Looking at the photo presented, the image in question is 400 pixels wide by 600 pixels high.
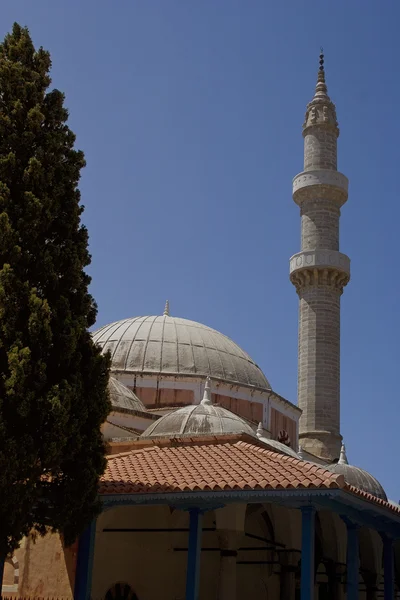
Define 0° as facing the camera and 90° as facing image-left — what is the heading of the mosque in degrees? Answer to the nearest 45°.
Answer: approximately 315°
